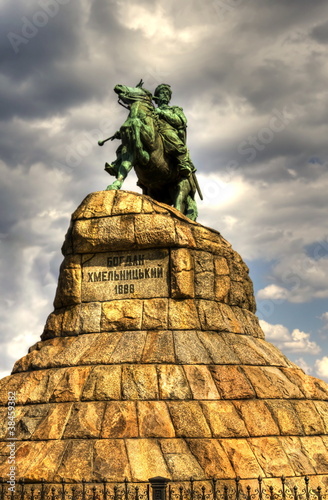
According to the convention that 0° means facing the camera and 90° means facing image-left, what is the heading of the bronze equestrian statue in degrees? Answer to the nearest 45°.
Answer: approximately 45°
